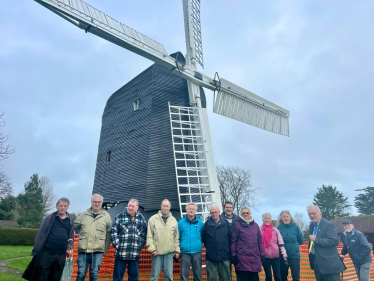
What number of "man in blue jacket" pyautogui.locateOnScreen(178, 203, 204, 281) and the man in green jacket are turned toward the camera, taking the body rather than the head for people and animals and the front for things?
2

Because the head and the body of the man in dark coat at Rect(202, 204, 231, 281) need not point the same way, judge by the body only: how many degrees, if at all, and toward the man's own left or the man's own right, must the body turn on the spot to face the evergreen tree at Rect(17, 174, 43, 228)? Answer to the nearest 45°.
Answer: approximately 135° to the man's own right

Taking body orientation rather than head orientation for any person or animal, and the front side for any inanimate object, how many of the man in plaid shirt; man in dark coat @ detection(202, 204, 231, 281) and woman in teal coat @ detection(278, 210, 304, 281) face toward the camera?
3

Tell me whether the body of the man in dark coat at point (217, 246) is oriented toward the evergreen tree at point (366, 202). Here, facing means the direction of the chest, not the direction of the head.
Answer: no

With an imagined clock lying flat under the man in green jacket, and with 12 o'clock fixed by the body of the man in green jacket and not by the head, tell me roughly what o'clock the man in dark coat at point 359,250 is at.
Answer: The man in dark coat is roughly at 9 o'clock from the man in green jacket.

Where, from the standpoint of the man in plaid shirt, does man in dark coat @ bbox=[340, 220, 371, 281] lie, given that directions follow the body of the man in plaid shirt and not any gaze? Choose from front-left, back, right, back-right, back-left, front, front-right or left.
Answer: left

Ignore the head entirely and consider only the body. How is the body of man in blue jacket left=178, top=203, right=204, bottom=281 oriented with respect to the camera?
toward the camera

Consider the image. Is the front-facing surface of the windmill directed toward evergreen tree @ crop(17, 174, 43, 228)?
no

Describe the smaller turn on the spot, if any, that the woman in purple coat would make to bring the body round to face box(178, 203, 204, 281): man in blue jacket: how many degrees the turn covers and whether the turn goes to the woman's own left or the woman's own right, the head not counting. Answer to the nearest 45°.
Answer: approximately 90° to the woman's own right

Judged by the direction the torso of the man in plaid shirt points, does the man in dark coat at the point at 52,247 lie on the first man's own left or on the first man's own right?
on the first man's own right

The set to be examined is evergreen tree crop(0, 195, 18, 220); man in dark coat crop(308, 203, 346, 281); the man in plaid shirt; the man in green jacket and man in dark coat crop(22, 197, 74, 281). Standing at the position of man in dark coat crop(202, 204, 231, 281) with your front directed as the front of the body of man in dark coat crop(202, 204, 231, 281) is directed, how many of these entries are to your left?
1

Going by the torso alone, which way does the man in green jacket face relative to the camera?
toward the camera

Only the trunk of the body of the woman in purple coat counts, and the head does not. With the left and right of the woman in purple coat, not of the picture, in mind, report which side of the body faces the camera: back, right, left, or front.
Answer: front

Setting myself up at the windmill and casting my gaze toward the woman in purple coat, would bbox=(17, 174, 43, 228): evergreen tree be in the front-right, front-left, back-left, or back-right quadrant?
back-right
